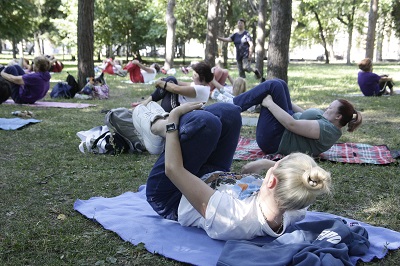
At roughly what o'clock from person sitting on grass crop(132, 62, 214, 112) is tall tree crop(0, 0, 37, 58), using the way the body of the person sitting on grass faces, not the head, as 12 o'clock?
The tall tree is roughly at 2 o'clock from the person sitting on grass.

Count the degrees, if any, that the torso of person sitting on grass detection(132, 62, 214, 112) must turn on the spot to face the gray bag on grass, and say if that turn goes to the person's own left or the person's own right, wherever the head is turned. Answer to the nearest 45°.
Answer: approximately 45° to the person's own left

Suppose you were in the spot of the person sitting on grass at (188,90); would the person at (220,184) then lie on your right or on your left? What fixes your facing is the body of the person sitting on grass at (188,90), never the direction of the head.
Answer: on your left

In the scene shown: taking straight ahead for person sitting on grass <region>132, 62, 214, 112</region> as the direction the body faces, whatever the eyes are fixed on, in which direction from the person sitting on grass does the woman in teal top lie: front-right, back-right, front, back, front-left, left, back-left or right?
back-left

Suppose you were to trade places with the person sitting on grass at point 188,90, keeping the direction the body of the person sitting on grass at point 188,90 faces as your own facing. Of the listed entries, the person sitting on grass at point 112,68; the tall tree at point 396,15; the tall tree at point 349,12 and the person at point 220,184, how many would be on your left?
1

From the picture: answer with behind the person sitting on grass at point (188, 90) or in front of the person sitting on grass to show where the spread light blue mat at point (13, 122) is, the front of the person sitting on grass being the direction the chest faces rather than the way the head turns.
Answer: in front

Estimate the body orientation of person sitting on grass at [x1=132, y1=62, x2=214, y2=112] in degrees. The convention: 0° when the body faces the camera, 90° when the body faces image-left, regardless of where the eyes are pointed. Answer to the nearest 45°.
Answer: approximately 90°

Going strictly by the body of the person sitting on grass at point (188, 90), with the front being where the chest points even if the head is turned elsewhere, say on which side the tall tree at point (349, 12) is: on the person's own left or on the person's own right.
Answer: on the person's own right

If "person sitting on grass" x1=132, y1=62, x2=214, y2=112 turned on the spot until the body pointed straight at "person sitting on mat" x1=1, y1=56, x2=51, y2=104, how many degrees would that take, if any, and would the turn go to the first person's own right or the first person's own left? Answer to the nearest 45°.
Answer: approximately 45° to the first person's own right

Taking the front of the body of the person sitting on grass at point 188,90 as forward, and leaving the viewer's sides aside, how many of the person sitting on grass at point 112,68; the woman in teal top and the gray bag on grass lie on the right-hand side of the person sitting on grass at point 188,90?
1

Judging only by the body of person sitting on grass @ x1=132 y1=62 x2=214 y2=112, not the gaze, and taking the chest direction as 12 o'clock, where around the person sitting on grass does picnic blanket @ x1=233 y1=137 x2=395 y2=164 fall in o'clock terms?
The picnic blanket is roughly at 7 o'clock from the person sitting on grass.

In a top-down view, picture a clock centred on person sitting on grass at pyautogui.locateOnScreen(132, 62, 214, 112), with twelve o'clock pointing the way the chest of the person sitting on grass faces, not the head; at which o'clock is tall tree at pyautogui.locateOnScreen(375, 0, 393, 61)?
The tall tree is roughly at 4 o'clock from the person sitting on grass.
